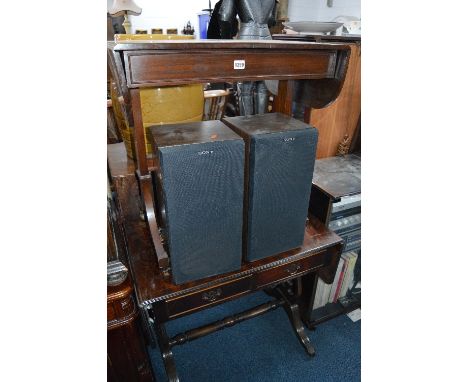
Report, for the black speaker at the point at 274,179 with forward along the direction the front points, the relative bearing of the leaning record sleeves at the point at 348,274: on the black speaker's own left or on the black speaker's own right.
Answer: on the black speaker's own left

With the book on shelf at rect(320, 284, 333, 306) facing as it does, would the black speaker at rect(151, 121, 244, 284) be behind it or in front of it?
in front

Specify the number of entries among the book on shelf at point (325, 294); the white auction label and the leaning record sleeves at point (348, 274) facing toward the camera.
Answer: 3

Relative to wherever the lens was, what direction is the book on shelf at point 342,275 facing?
facing the viewer

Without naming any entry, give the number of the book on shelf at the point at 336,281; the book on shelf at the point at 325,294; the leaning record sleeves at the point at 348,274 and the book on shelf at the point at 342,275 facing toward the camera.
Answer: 4

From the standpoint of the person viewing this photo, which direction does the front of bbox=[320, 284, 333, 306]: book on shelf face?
facing the viewer

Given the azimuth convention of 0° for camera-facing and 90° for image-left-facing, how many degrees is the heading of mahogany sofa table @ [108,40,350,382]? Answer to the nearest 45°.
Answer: approximately 315°

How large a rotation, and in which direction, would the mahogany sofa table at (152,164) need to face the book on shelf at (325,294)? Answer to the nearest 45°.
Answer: approximately 90° to its left

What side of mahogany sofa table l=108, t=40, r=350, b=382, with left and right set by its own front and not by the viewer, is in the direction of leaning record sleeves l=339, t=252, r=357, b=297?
left

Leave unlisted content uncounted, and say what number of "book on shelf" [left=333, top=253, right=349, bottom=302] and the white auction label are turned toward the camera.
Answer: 2

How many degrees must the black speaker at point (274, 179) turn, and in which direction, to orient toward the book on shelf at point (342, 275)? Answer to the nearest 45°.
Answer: approximately 90° to its left
